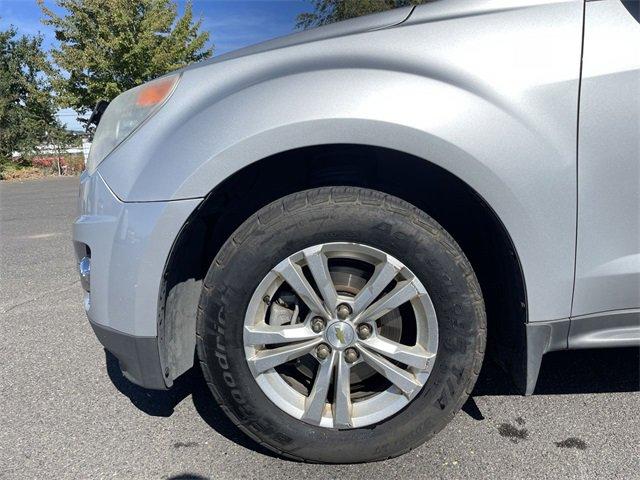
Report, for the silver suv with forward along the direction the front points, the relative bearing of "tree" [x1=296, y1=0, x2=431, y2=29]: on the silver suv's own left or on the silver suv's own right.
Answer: on the silver suv's own right

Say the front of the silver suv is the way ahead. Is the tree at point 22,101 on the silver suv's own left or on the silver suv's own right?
on the silver suv's own right

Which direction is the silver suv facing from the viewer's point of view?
to the viewer's left

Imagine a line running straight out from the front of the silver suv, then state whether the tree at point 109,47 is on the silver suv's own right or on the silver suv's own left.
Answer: on the silver suv's own right
